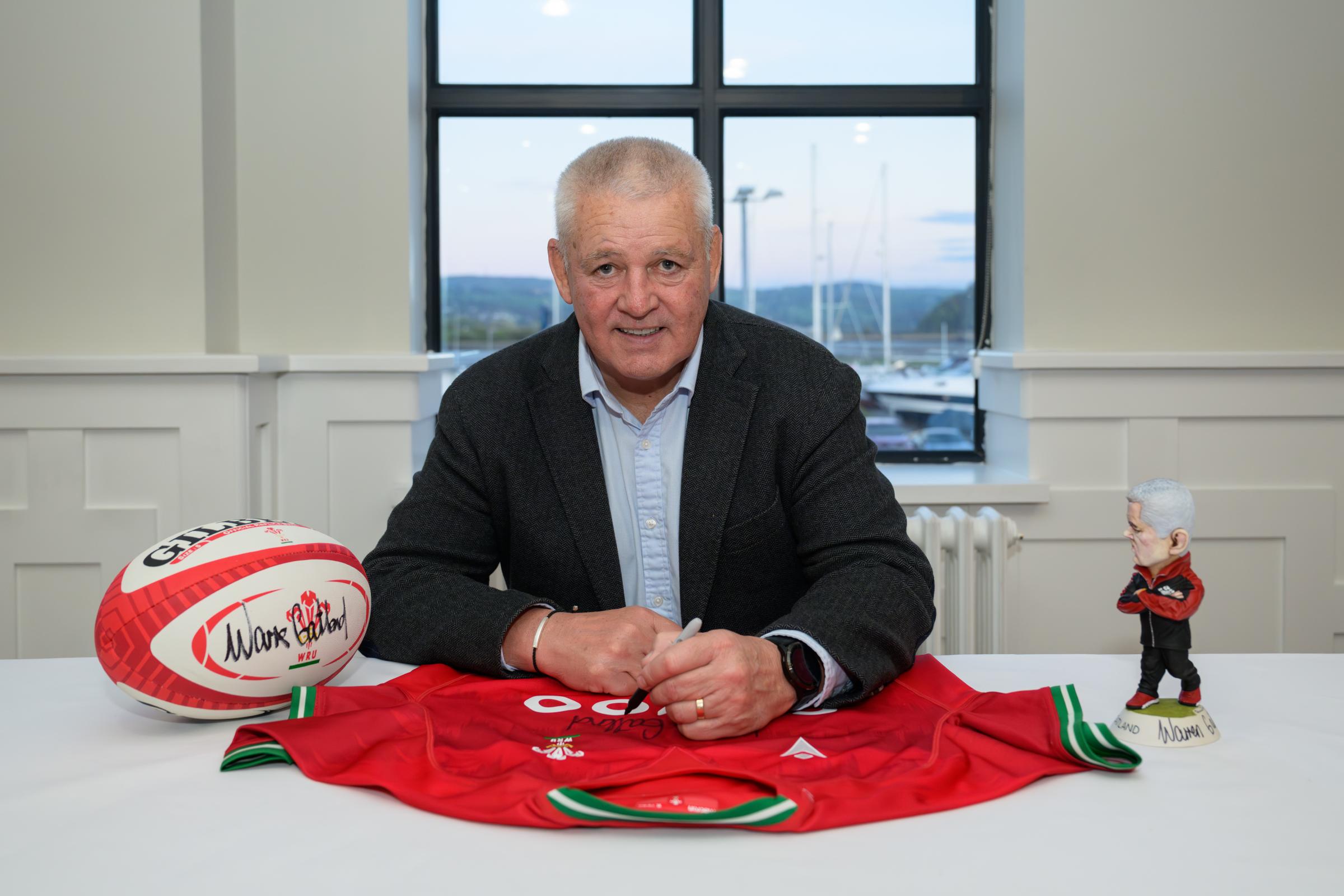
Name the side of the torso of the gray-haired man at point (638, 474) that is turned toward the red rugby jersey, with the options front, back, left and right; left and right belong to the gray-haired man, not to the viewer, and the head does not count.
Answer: front

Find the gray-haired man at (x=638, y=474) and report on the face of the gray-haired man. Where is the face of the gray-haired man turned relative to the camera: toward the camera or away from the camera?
toward the camera

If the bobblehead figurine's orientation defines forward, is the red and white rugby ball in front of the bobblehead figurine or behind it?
in front

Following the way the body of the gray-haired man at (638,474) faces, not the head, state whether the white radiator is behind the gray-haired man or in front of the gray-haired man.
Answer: behind

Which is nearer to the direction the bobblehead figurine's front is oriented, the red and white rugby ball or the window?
the red and white rugby ball

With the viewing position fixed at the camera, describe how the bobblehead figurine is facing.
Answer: facing the viewer and to the left of the viewer

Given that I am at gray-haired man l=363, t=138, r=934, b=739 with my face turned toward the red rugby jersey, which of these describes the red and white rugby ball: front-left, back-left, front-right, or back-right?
front-right

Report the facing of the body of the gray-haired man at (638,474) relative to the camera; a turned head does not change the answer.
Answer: toward the camera

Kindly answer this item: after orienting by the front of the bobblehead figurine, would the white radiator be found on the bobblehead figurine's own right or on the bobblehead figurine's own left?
on the bobblehead figurine's own right

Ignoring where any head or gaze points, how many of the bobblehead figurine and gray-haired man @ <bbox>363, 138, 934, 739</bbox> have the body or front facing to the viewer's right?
0

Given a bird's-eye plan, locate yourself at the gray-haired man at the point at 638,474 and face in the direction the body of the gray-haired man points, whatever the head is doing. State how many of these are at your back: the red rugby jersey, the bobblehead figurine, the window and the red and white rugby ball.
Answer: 1
